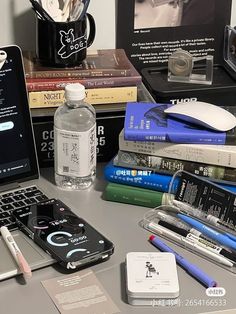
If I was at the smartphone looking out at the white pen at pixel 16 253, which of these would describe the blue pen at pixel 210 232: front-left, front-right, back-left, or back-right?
back-left

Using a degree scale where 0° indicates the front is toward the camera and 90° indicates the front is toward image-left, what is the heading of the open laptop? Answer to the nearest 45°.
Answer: approximately 315°
